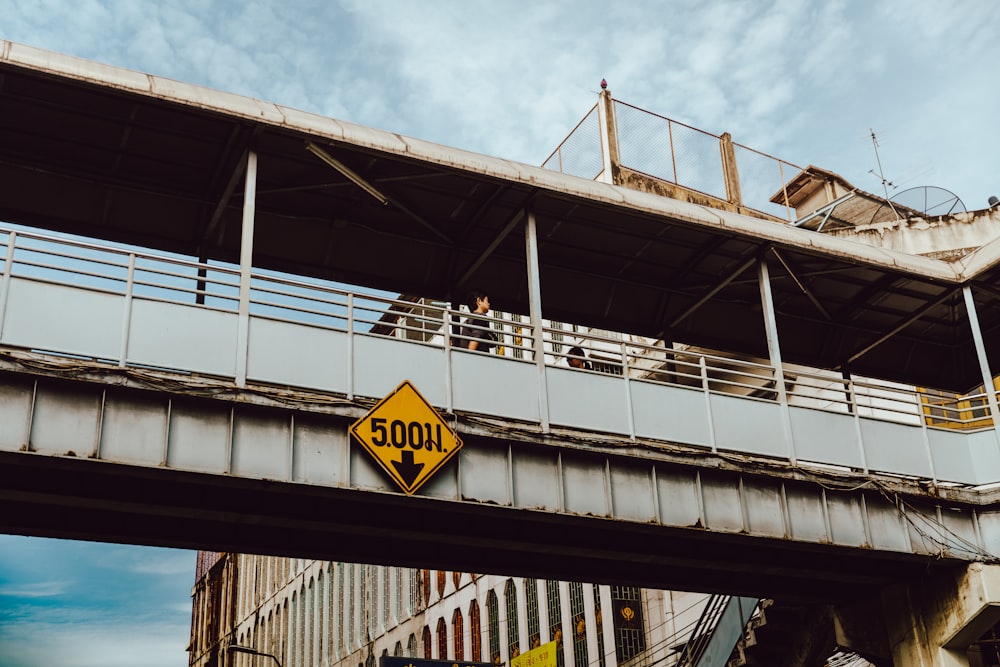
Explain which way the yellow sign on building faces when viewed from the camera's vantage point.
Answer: facing the viewer and to the left of the viewer

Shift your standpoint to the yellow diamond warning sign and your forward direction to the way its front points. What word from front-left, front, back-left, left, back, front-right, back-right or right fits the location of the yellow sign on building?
back

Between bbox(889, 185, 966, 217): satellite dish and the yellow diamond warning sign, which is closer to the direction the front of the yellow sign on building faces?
the yellow diamond warning sign

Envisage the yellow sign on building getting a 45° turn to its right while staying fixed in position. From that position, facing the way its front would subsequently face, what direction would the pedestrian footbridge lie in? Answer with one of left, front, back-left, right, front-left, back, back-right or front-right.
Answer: left

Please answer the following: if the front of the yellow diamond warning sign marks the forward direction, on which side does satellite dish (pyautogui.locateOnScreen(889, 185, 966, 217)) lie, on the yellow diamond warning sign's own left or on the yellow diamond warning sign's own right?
on the yellow diamond warning sign's own left

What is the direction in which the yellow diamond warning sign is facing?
toward the camera

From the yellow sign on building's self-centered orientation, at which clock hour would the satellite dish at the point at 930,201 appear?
The satellite dish is roughly at 8 o'clock from the yellow sign on building.
